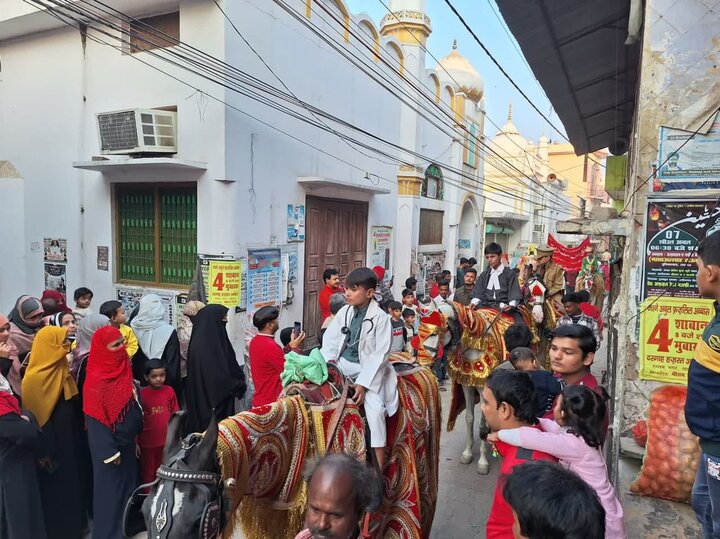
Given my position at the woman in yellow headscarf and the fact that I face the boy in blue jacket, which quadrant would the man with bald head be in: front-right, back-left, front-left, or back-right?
front-right

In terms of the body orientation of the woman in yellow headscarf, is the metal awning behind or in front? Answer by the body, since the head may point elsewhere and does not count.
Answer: in front

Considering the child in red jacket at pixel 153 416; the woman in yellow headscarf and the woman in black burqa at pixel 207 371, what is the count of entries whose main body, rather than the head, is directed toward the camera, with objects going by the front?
1

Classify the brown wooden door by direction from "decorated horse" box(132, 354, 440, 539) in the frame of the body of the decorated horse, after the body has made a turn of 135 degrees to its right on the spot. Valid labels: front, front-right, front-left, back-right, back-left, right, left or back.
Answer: front

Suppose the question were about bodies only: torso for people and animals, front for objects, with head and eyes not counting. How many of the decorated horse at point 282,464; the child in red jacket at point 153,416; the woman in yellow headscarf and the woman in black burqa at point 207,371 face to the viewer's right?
2

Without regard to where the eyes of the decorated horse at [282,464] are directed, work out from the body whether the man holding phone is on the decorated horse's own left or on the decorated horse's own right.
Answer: on the decorated horse's own right

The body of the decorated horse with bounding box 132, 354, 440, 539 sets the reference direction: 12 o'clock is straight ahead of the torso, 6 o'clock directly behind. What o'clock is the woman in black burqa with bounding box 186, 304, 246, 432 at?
The woman in black burqa is roughly at 4 o'clock from the decorated horse.

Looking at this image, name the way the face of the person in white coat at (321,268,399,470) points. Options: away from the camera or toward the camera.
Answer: toward the camera

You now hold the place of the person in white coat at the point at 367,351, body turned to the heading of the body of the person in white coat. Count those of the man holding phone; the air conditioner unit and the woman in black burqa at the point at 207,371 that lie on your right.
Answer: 3

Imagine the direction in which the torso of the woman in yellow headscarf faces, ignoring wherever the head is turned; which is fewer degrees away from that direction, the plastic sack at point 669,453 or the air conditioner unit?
the plastic sack

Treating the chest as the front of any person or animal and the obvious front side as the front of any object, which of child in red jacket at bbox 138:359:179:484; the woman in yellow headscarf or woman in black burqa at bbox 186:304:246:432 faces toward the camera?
the child in red jacket

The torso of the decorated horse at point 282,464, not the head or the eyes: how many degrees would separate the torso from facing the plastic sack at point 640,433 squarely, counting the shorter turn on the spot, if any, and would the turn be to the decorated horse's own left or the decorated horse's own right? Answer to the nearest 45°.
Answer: approximately 135° to the decorated horse's own left

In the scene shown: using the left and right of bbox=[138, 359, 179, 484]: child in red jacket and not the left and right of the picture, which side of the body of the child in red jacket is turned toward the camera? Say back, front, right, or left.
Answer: front

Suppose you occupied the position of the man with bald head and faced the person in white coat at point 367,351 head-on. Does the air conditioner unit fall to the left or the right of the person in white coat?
left

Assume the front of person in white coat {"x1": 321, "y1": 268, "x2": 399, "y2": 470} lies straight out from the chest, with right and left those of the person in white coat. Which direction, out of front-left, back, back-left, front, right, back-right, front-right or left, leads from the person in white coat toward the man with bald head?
front-left

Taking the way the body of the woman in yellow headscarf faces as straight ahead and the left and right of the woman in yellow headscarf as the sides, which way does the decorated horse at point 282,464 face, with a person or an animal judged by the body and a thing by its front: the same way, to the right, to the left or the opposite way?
the opposite way
